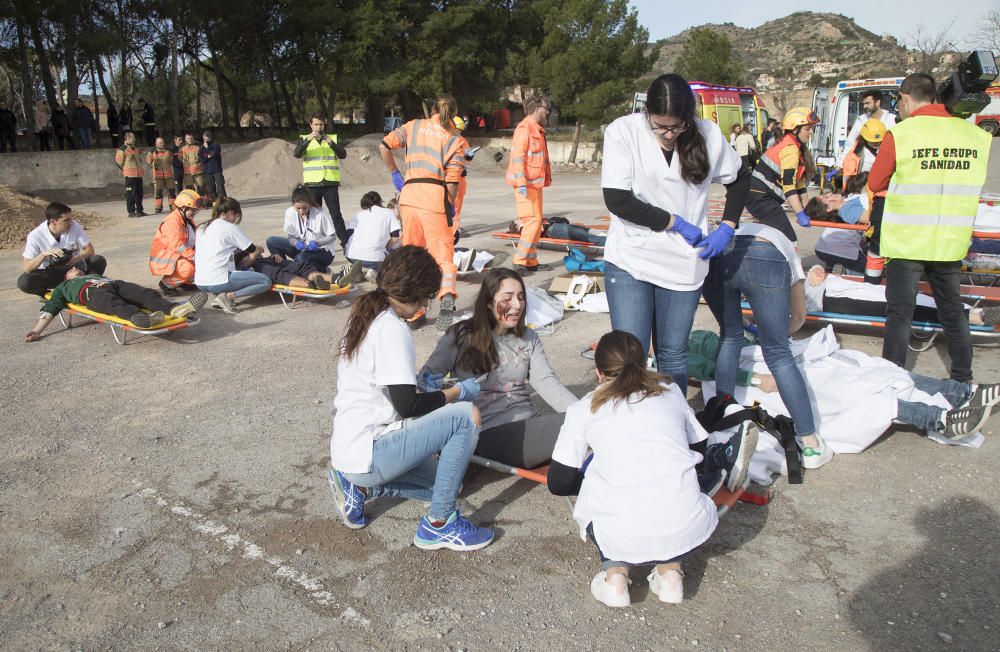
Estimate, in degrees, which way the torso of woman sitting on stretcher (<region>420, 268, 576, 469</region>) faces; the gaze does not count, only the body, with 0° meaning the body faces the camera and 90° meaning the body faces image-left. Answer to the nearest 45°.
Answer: approximately 315°

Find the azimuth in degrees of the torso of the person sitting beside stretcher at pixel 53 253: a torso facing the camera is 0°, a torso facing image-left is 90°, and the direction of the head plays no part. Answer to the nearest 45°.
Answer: approximately 315°

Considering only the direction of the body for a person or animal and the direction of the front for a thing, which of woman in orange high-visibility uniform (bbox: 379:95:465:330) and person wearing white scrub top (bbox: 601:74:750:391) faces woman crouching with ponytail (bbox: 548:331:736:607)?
the person wearing white scrub top

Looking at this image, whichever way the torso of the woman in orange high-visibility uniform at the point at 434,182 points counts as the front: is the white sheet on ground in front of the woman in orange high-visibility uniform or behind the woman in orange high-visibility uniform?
behind

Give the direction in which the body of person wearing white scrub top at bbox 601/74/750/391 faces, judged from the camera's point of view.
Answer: toward the camera

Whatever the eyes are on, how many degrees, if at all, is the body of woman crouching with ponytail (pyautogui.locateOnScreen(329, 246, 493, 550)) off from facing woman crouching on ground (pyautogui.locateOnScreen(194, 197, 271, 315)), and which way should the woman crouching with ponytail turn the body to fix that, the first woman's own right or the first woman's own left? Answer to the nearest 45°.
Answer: approximately 90° to the first woman's own left

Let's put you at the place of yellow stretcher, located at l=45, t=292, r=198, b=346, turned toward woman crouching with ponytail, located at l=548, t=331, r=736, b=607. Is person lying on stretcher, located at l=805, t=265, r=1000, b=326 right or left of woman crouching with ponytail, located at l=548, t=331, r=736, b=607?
left

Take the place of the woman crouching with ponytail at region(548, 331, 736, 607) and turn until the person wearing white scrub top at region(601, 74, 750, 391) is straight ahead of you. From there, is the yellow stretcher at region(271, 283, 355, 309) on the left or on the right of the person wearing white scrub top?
left

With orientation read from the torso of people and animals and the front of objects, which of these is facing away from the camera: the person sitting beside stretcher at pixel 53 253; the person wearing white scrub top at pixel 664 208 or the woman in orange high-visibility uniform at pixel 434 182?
the woman in orange high-visibility uniform

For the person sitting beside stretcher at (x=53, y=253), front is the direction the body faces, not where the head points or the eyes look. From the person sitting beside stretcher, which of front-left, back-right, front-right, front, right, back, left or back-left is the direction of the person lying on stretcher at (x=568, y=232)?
front-left

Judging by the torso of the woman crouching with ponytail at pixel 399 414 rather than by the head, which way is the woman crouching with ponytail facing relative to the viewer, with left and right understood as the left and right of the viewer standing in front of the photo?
facing to the right of the viewer

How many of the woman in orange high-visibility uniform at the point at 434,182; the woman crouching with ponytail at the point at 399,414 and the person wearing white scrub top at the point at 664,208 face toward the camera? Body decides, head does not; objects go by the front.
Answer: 1
